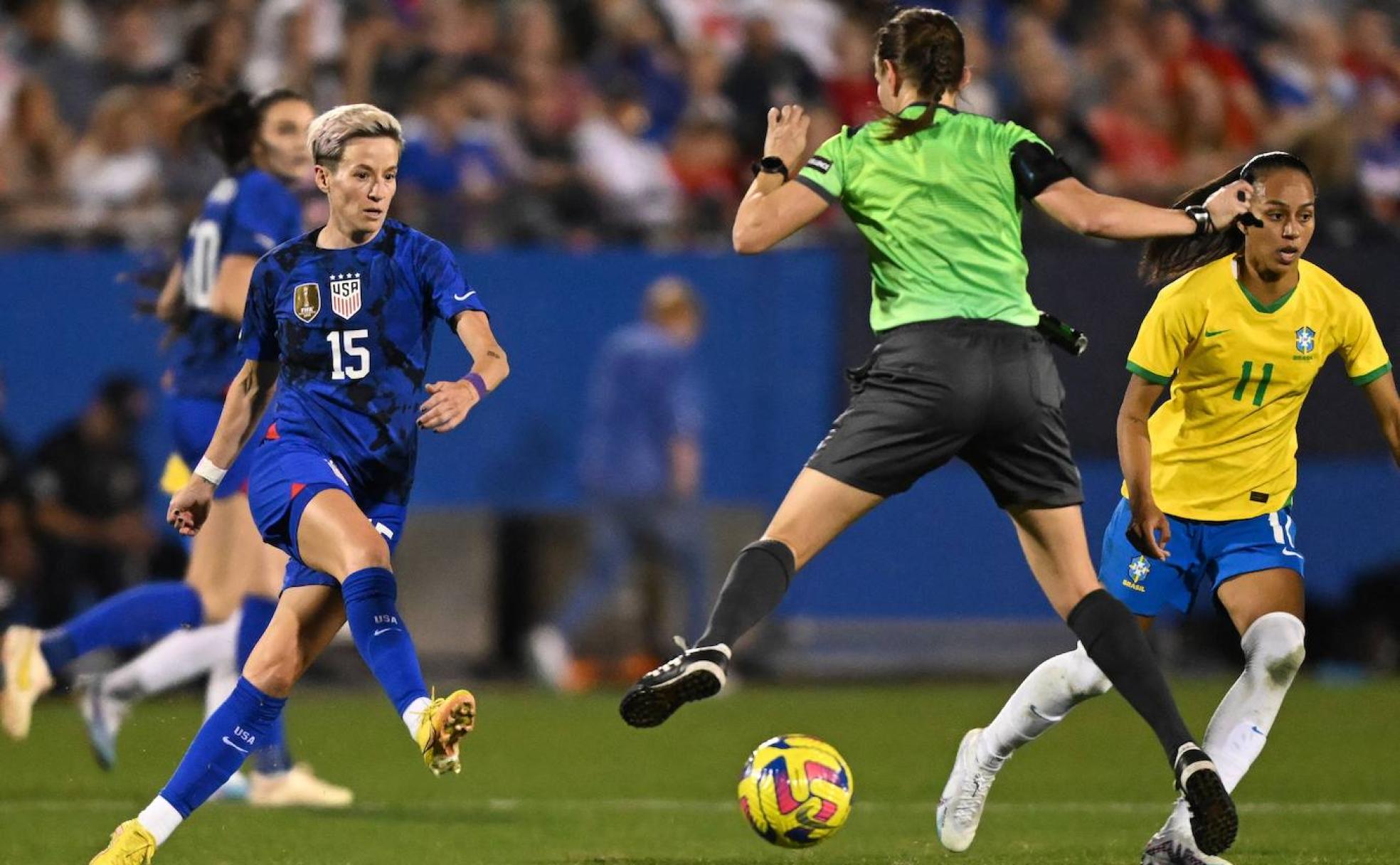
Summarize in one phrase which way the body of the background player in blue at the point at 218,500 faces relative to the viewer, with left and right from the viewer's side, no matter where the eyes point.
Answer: facing to the right of the viewer

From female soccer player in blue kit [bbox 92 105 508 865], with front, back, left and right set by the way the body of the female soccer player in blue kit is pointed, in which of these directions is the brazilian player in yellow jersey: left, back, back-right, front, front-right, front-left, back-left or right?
left

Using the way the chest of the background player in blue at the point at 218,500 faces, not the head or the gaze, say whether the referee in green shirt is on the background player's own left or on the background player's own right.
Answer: on the background player's own right

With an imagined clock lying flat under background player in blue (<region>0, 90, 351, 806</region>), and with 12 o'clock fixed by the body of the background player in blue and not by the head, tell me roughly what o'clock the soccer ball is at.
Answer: The soccer ball is roughly at 2 o'clock from the background player in blue.

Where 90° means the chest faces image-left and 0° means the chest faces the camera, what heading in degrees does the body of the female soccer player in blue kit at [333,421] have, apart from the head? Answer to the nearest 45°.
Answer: approximately 0°

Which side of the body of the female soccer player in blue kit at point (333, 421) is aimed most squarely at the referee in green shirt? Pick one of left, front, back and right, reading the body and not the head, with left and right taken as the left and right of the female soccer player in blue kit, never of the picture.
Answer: left

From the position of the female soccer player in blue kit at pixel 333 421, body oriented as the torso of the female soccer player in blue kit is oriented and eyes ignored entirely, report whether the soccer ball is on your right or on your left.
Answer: on your left

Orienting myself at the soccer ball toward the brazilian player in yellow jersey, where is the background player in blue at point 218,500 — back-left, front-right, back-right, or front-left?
back-left

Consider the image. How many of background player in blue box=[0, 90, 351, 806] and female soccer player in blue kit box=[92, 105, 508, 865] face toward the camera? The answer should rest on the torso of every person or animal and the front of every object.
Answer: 1

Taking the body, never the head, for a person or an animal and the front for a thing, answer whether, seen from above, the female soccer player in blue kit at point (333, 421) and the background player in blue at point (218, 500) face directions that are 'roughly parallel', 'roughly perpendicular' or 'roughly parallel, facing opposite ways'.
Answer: roughly perpendicular

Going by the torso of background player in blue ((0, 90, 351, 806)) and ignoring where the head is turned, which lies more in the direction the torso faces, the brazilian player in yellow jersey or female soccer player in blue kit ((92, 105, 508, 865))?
the brazilian player in yellow jersey

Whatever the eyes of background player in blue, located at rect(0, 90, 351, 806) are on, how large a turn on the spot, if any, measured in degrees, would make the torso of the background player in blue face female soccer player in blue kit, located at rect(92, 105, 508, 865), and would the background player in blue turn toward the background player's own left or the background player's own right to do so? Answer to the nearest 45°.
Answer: approximately 90° to the background player's own right

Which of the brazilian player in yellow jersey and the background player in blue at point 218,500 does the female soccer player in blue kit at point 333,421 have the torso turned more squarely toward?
the brazilian player in yellow jersey
